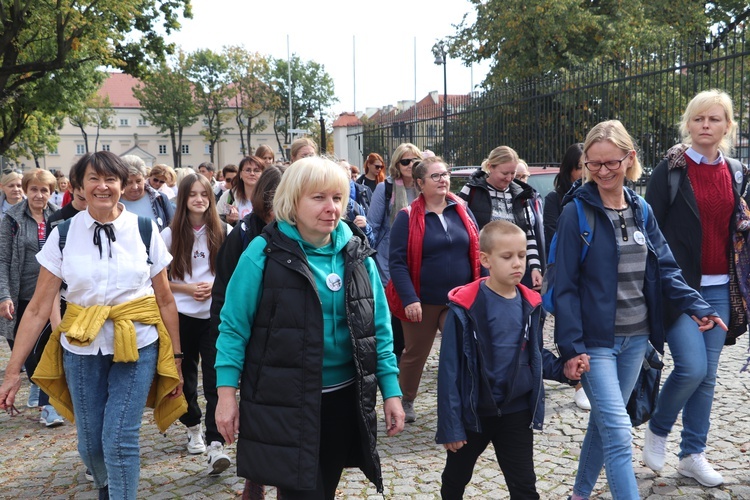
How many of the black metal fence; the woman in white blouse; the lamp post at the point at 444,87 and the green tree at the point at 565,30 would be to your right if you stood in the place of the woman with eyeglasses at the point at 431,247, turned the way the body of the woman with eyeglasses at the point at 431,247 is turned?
1

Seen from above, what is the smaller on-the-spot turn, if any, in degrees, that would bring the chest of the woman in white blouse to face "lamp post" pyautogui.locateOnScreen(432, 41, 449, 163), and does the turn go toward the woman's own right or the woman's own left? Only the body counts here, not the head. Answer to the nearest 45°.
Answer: approximately 135° to the woman's own left

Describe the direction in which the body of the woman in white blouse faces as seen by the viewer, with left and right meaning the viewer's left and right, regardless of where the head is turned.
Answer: facing the viewer

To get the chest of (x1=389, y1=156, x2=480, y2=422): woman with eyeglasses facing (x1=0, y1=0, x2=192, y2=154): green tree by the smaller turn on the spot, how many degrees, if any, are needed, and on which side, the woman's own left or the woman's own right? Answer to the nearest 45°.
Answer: approximately 180°

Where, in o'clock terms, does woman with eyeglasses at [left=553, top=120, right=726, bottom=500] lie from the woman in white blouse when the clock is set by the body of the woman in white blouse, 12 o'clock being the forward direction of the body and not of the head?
The woman with eyeglasses is roughly at 10 o'clock from the woman in white blouse.

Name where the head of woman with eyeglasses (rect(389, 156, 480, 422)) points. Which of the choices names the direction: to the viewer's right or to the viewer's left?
to the viewer's right

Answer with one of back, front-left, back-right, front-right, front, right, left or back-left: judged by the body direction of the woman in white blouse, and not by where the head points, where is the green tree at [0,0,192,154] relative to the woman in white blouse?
back

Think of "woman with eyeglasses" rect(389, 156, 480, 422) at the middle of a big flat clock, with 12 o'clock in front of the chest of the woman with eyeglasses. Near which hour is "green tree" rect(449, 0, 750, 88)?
The green tree is roughly at 8 o'clock from the woman with eyeglasses.

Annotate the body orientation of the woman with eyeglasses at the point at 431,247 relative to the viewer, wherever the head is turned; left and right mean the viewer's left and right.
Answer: facing the viewer and to the right of the viewer

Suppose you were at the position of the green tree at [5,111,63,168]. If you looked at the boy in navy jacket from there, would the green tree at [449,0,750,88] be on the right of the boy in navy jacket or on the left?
left

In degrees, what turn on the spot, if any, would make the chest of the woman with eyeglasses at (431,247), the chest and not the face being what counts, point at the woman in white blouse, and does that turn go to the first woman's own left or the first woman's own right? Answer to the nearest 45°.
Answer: approximately 90° to the first woman's own right

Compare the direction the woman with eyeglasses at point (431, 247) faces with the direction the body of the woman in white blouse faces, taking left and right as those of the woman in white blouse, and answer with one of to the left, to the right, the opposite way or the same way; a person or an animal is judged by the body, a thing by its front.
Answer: the same way

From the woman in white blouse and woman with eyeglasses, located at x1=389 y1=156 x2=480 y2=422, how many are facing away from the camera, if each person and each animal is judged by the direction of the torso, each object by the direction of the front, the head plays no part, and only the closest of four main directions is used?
0

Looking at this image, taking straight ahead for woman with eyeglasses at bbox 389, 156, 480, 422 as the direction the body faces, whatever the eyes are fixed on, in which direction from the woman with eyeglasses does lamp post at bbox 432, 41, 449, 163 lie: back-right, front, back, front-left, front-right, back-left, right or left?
back-left
